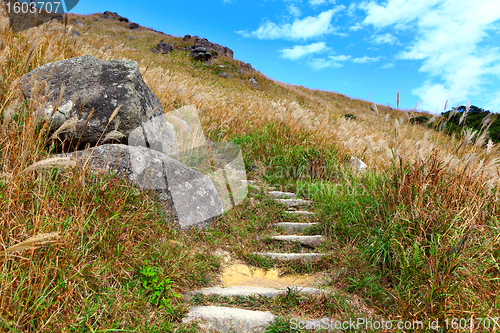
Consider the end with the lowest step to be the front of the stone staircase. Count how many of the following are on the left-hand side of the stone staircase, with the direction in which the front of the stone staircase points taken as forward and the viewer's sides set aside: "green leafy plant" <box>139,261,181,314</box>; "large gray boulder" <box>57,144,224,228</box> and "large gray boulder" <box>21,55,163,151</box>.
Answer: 0

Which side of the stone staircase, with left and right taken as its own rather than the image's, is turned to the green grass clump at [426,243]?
left

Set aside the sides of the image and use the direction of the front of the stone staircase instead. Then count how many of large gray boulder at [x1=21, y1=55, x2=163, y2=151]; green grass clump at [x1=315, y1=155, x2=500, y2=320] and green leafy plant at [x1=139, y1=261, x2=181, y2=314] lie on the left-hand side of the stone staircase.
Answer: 1

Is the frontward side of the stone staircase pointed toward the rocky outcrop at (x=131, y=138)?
no

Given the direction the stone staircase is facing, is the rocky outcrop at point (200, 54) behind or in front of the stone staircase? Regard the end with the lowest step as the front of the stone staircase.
behind

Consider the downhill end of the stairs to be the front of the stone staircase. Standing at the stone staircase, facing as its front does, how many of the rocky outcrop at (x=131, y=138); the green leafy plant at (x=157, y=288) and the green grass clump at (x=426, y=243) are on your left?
1

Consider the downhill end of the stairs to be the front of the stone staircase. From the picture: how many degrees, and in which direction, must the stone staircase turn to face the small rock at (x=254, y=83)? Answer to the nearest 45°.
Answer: approximately 180°

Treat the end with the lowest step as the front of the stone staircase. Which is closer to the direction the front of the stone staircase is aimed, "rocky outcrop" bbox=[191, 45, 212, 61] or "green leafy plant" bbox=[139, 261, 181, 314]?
the green leafy plant

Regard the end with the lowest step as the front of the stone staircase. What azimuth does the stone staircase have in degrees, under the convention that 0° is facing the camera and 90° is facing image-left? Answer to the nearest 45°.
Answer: approximately 0°

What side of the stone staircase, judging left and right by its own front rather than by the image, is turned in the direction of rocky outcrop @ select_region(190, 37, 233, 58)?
back

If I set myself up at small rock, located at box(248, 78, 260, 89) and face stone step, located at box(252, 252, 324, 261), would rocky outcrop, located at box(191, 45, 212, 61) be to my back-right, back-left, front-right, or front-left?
back-right
